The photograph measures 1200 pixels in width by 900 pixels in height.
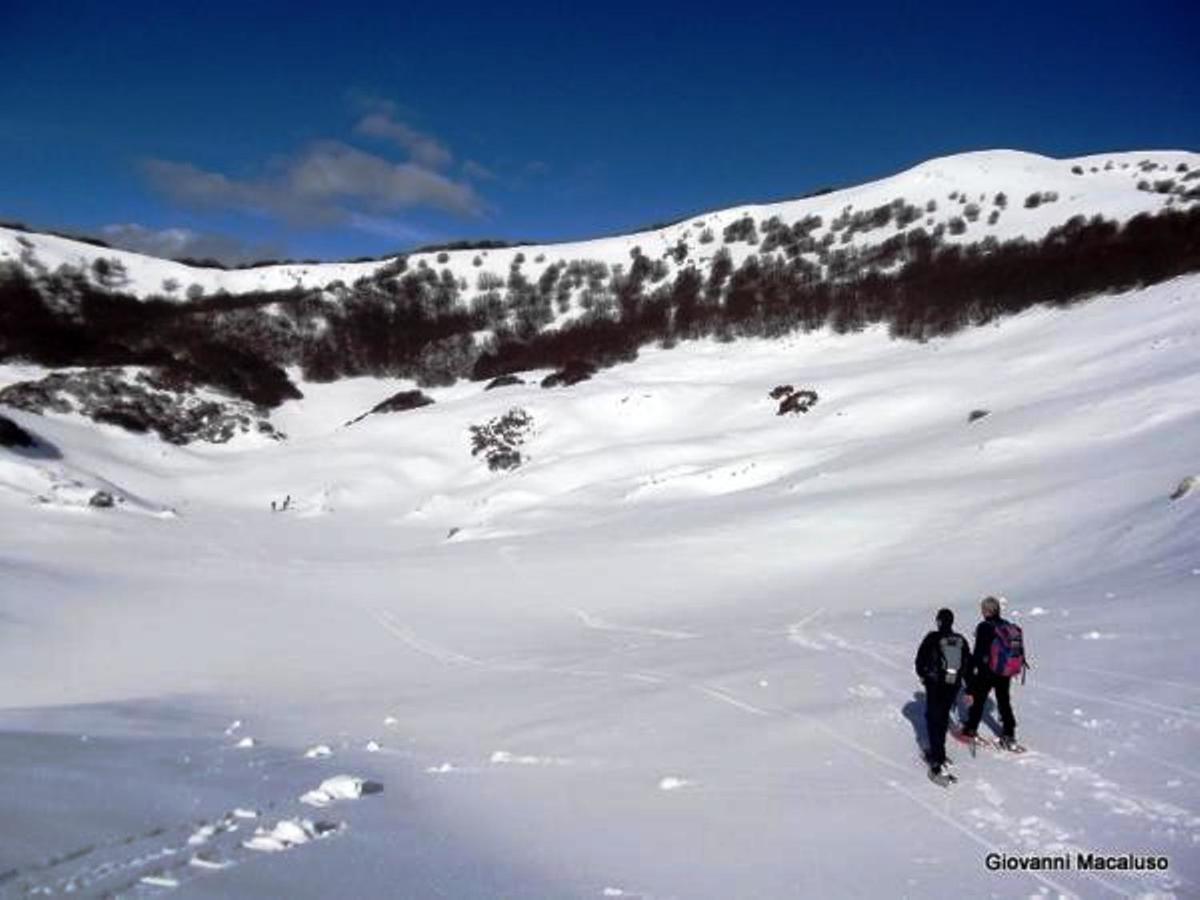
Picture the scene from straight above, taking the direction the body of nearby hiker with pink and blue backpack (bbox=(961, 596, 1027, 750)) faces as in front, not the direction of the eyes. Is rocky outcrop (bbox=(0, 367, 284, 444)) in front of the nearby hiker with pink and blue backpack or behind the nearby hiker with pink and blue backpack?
in front

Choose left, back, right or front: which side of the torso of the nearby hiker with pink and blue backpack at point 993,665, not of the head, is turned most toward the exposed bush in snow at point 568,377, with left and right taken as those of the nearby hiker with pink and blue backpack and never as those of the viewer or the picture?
front

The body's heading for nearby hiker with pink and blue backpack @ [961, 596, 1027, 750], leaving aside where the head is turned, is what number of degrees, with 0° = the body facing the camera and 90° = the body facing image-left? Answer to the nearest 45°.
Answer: approximately 135°

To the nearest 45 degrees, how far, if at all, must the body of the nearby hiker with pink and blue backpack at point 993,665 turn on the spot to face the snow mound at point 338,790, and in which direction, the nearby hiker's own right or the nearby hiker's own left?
approximately 90° to the nearby hiker's own left

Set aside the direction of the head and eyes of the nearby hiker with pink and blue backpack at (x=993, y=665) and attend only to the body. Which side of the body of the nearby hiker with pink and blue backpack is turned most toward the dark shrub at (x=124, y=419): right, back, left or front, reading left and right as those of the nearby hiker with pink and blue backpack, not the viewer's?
front

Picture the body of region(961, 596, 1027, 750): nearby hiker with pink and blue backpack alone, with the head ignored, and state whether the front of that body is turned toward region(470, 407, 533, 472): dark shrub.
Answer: yes

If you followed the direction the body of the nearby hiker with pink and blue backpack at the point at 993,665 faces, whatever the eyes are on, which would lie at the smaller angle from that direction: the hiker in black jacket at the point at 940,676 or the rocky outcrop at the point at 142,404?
the rocky outcrop

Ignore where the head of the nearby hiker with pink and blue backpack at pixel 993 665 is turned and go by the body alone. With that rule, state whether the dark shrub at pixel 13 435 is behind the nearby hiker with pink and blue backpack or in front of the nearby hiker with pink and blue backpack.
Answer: in front

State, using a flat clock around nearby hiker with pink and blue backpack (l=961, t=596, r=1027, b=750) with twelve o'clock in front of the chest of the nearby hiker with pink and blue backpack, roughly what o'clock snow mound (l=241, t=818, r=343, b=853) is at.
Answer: The snow mound is roughly at 9 o'clock from the nearby hiker with pink and blue backpack.

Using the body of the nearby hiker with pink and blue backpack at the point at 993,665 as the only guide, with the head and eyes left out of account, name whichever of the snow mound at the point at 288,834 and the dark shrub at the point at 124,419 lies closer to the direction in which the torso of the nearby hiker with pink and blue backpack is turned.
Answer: the dark shrub

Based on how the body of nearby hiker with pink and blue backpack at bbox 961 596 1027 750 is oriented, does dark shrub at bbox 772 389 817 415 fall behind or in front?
in front
